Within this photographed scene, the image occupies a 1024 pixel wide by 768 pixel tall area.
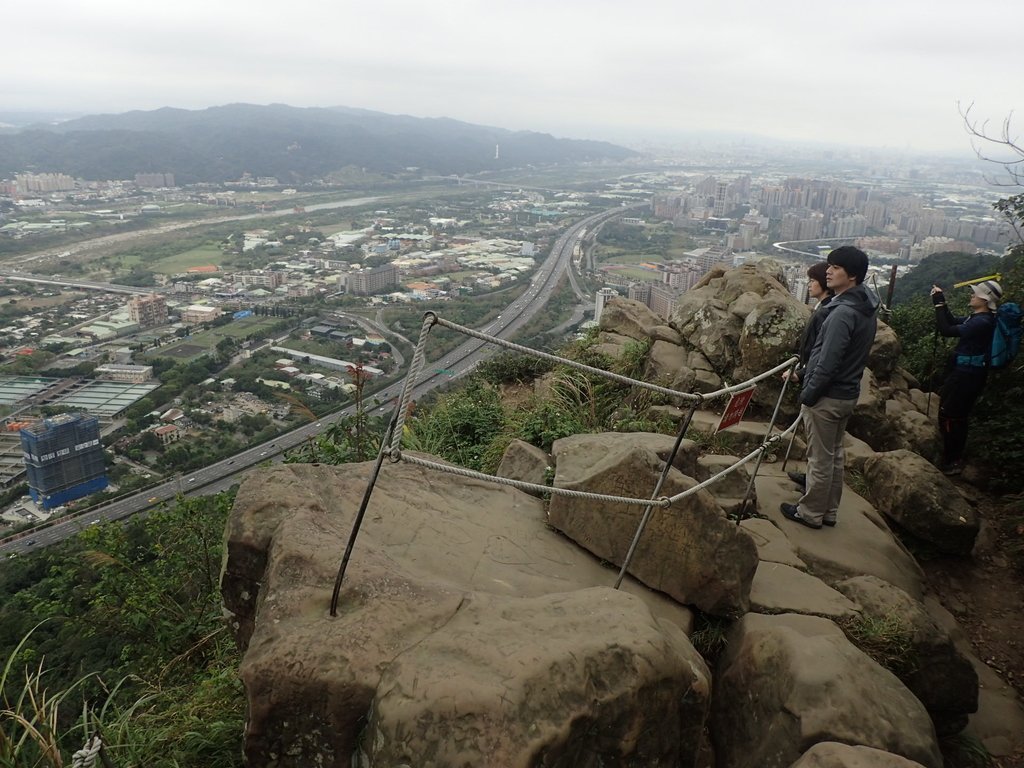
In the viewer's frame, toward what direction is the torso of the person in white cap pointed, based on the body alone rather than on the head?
to the viewer's left

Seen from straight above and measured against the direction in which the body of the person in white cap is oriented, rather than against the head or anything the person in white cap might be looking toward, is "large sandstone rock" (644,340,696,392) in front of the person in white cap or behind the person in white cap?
in front

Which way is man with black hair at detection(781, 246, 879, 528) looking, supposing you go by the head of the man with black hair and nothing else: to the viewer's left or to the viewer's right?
to the viewer's left

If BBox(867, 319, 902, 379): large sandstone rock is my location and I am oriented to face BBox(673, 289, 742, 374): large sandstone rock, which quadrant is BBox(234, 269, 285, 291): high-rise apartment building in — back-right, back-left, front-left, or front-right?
front-right

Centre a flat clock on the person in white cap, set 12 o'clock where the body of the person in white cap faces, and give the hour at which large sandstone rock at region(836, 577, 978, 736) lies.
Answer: The large sandstone rock is roughly at 9 o'clock from the person in white cap.

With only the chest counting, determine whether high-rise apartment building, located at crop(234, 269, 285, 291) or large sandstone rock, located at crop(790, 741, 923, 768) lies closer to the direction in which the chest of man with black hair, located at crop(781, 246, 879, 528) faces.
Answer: the high-rise apartment building

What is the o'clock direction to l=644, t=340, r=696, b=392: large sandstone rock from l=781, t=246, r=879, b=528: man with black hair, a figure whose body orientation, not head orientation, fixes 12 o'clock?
The large sandstone rock is roughly at 2 o'clock from the man with black hair.

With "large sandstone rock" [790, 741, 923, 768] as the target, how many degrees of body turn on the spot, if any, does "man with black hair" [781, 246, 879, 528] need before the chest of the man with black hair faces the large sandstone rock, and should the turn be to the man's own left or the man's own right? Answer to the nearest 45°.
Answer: approximately 90° to the man's own left

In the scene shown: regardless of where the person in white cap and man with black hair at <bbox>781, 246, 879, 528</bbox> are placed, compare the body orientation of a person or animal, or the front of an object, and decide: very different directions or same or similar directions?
same or similar directions

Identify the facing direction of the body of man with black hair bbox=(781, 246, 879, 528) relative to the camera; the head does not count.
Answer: to the viewer's left

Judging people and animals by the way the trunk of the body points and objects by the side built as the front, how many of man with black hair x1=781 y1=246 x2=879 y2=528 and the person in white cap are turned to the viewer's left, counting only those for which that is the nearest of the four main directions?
2

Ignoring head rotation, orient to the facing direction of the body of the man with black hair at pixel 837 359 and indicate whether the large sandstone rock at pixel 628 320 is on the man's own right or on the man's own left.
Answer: on the man's own right

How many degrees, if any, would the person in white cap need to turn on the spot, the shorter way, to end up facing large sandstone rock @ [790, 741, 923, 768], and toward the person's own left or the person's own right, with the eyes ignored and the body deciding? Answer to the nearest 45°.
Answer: approximately 90° to the person's own left

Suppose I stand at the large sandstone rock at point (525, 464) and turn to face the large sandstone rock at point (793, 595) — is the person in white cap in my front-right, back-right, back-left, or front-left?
front-left
